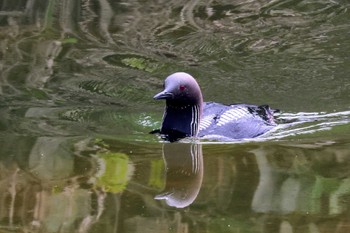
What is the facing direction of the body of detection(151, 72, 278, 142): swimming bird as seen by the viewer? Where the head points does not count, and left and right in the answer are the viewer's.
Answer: facing the viewer and to the left of the viewer
